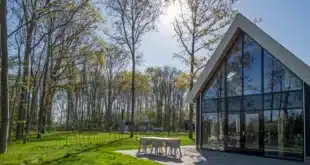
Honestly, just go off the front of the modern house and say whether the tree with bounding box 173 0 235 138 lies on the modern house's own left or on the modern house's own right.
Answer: on the modern house's own right

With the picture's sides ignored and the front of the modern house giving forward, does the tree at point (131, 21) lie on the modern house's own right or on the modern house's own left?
on the modern house's own right

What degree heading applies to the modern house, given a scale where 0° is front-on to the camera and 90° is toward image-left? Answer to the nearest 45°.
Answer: approximately 45°
